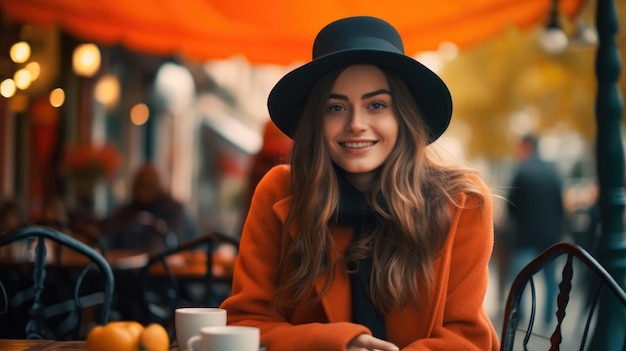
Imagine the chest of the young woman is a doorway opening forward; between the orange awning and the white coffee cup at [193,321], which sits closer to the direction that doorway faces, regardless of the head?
the white coffee cup

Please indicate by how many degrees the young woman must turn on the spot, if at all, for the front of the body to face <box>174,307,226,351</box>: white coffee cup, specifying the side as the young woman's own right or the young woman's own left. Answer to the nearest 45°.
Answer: approximately 45° to the young woman's own right

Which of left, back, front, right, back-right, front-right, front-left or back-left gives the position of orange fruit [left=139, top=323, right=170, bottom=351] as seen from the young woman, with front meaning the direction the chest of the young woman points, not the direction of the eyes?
front-right
